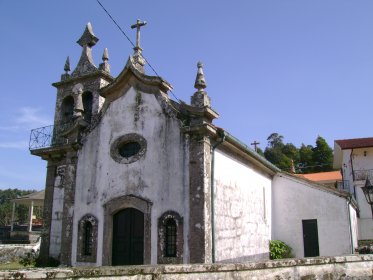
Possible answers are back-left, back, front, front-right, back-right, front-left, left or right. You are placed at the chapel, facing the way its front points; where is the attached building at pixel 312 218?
back

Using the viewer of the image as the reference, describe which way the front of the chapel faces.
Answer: facing the viewer and to the left of the viewer

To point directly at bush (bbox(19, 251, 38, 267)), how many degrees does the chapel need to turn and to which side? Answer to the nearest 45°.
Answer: approximately 90° to its right

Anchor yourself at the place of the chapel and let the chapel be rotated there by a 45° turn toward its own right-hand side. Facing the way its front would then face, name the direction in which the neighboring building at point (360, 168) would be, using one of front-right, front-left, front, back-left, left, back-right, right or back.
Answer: back-right

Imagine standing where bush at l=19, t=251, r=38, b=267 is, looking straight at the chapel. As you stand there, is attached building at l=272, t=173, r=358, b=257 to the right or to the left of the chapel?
left

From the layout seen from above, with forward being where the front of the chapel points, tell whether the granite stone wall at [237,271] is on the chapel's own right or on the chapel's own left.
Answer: on the chapel's own left

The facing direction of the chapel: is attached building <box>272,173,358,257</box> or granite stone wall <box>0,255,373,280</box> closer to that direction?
the granite stone wall
